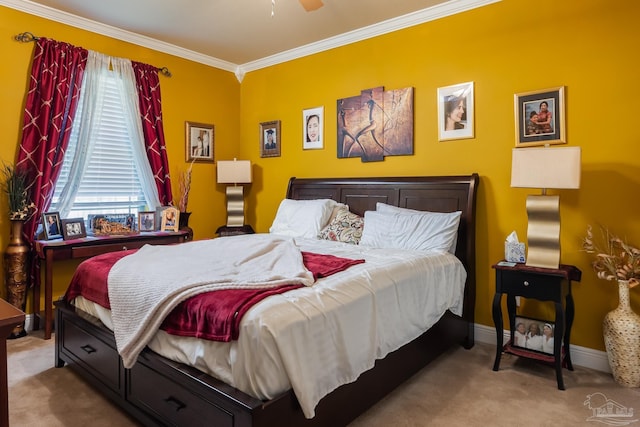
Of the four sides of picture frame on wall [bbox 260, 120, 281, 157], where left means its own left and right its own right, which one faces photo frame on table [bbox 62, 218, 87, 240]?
front

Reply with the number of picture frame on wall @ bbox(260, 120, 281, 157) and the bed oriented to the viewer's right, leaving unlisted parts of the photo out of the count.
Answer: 0

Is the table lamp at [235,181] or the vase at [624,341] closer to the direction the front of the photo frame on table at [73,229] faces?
the vase

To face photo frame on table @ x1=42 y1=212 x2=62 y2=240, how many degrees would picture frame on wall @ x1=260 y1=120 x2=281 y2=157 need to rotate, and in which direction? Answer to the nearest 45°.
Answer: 0° — it already faces it

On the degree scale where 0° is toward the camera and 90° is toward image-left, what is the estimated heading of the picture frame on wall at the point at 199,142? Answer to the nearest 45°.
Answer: approximately 315°

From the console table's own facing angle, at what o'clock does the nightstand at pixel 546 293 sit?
The nightstand is roughly at 12 o'clock from the console table.

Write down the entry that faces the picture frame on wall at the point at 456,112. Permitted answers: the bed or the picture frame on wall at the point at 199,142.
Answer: the picture frame on wall at the point at 199,142

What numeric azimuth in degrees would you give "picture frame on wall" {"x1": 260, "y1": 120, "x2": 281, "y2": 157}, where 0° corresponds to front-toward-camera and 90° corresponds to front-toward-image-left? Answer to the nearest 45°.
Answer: approximately 45°
